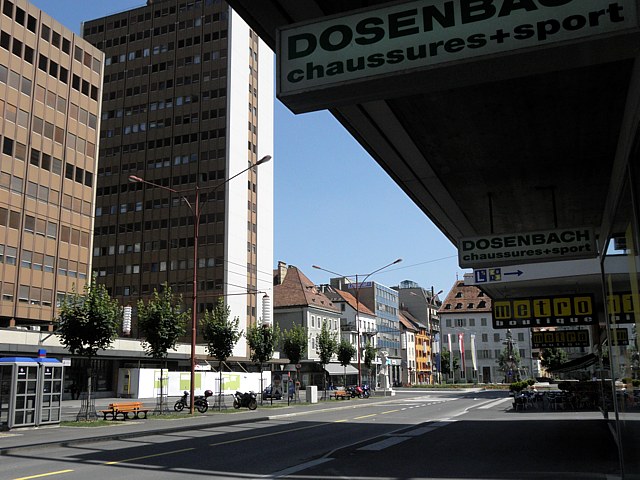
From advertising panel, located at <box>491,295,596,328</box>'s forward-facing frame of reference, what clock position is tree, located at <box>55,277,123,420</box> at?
The tree is roughly at 3 o'clock from the advertising panel.

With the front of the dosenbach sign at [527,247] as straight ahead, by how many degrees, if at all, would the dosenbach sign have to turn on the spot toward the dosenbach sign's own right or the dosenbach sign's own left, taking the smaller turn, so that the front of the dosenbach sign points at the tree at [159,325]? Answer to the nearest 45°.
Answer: approximately 135° to the dosenbach sign's own right

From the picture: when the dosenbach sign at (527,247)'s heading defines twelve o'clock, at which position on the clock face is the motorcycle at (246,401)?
The motorcycle is roughly at 5 o'clock from the dosenbach sign.

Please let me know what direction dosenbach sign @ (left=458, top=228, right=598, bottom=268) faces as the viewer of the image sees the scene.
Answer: facing the viewer

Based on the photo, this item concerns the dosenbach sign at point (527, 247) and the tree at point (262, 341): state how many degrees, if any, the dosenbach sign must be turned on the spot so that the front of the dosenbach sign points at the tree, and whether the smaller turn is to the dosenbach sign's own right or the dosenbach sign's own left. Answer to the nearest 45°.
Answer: approximately 135° to the dosenbach sign's own right

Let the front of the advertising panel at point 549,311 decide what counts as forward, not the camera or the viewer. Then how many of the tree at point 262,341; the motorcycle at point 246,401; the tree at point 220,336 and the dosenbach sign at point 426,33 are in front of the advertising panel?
1

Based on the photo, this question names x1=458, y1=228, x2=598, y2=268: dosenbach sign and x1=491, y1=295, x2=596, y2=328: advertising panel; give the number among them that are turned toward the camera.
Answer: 2

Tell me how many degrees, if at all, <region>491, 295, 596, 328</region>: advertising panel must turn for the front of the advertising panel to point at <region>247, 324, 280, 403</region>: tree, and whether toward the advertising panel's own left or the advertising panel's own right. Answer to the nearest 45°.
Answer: approximately 135° to the advertising panel's own right

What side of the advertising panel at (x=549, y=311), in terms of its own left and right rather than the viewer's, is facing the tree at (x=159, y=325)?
right

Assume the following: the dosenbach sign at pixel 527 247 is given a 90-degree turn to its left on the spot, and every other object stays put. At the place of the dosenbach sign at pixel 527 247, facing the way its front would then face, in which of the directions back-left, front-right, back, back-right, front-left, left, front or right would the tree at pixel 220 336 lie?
back-left

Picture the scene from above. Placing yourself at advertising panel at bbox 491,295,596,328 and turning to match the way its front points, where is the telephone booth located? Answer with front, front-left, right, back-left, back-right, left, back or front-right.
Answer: right

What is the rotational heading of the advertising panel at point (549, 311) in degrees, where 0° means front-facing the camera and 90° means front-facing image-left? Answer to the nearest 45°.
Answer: approximately 0°
